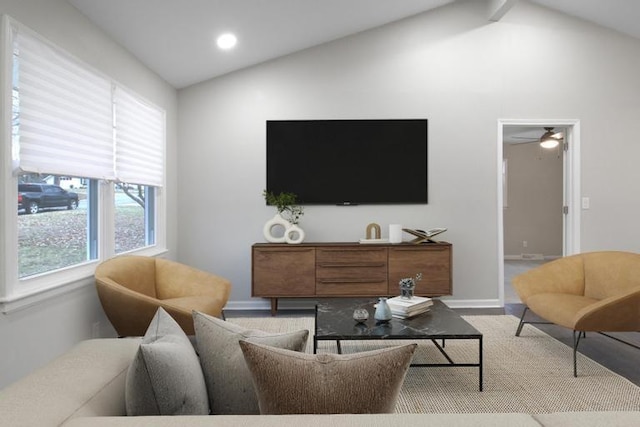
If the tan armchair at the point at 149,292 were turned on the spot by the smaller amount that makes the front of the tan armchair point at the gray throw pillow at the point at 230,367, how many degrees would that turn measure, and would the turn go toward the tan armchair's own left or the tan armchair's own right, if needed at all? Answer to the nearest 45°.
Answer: approximately 45° to the tan armchair's own right

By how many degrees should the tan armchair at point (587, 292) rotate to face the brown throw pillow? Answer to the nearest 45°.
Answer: approximately 45° to its left

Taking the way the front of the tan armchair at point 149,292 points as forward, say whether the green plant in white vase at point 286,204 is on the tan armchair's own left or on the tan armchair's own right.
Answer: on the tan armchair's own left

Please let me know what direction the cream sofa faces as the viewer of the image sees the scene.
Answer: facing away from the viewer

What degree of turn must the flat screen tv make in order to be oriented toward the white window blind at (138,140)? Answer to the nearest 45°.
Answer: approximately 45° to its right

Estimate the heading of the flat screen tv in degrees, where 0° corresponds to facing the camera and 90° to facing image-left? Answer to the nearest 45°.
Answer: approximately 0°

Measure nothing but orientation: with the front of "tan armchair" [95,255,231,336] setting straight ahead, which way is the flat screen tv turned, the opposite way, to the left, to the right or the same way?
to the right

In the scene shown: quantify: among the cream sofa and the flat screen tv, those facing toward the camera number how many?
1

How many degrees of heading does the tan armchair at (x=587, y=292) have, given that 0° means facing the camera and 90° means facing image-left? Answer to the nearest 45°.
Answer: approximately 45°
